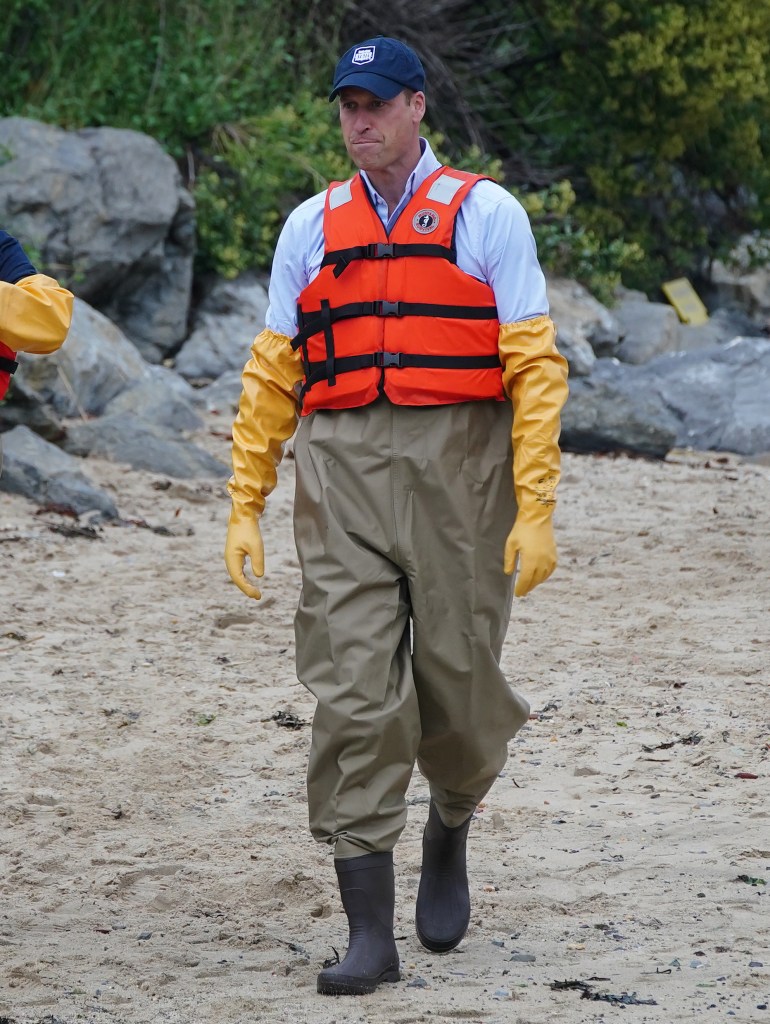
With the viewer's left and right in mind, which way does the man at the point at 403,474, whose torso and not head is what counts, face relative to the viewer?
facing the viewer

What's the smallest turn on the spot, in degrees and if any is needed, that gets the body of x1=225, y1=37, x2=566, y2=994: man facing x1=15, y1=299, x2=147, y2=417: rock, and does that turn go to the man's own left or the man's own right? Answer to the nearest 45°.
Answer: approximately 180°

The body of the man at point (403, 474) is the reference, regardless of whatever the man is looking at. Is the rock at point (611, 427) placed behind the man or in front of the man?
behind

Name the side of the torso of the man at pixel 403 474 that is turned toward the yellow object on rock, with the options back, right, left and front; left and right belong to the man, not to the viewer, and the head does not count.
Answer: back

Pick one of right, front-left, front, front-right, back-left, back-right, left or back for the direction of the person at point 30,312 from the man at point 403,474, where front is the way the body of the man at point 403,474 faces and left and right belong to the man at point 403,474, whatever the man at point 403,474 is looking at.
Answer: right

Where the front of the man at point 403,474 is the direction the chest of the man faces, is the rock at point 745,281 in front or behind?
behind

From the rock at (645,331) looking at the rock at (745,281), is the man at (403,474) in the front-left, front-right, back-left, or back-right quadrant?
back-right

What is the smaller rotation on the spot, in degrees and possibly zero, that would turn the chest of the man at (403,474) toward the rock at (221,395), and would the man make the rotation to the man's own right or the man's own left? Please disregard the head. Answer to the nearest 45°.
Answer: approximately 180°

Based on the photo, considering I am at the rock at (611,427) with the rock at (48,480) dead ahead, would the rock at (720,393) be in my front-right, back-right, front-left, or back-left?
back-right

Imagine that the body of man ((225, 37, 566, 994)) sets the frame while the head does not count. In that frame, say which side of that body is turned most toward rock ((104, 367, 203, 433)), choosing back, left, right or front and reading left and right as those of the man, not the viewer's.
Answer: back

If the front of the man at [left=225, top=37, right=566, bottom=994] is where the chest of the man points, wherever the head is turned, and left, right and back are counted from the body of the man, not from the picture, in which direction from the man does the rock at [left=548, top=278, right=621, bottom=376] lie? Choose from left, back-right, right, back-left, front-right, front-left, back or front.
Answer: back

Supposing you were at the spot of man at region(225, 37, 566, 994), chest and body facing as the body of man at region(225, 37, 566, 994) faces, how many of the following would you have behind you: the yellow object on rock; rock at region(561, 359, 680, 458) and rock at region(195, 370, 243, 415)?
3

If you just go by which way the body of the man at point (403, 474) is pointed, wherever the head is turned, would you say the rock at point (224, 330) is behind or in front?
behind
